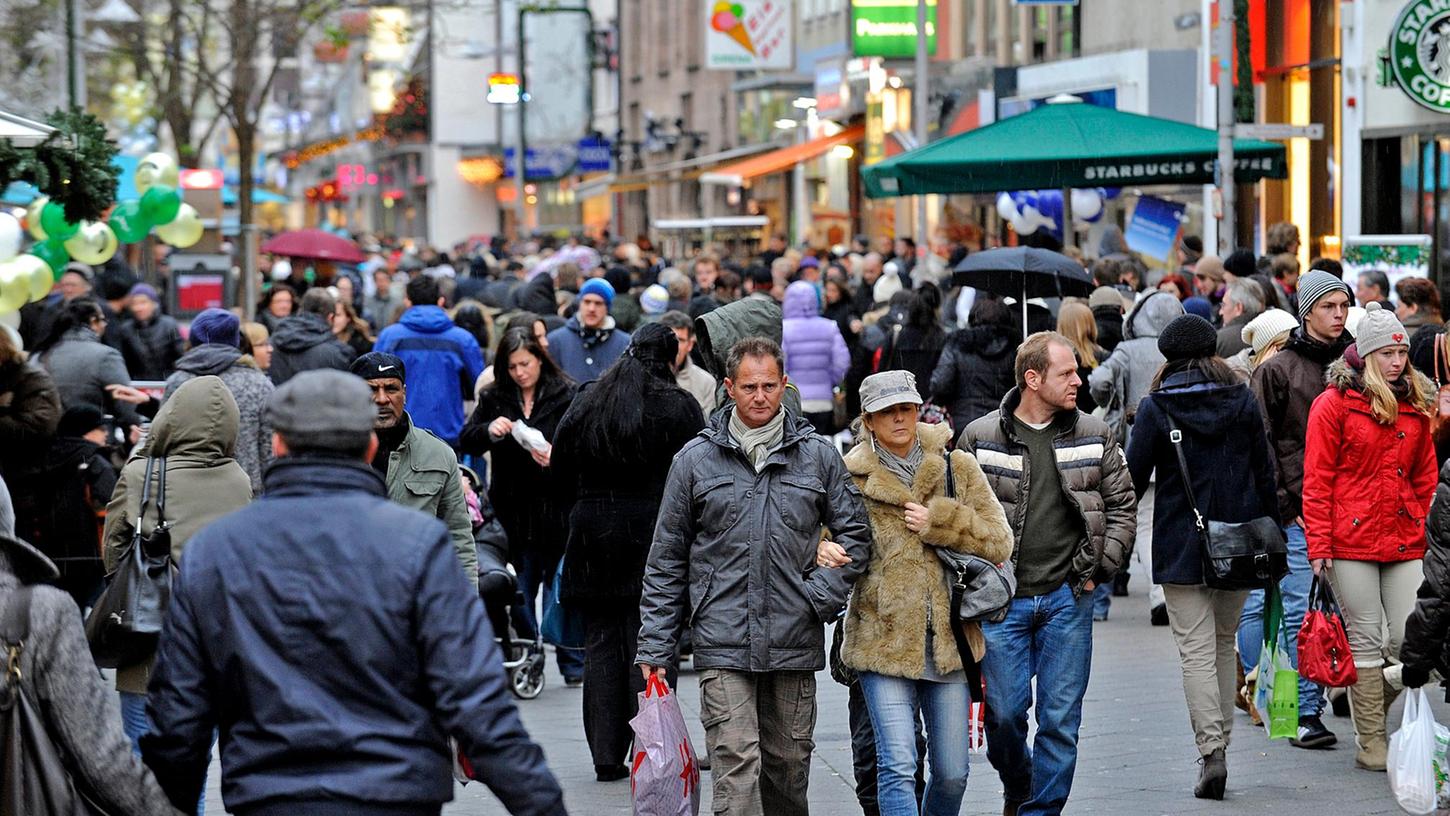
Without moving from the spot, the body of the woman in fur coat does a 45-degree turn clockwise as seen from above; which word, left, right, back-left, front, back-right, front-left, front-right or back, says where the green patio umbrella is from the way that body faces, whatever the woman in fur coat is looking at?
back-right

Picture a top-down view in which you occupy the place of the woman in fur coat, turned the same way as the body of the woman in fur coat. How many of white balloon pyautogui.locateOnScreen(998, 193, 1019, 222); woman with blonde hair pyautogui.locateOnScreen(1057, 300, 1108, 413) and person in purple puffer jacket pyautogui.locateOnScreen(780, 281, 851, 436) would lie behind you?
3

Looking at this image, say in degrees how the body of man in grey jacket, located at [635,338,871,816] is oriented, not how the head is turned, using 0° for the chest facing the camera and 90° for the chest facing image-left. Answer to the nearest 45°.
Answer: approximately 0°

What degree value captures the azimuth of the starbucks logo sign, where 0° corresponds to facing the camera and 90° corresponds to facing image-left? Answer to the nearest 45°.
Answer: approximately 0°
